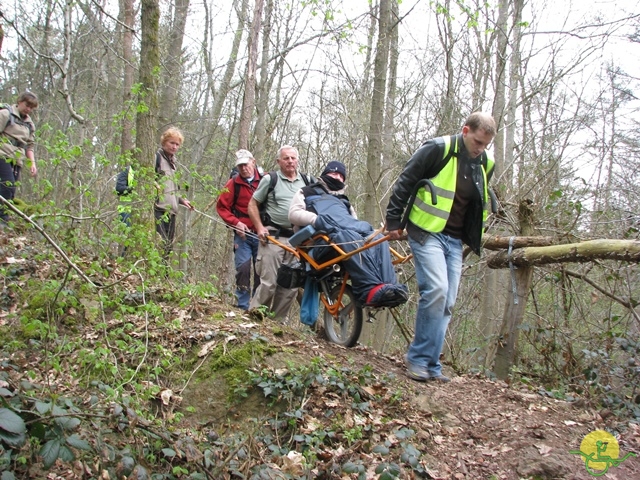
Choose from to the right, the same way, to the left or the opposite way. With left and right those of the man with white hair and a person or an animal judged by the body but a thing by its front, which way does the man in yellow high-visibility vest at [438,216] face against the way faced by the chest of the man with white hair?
the same way

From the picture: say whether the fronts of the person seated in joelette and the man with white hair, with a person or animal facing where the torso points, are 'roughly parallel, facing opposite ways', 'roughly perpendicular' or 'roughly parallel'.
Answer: roughly parallel

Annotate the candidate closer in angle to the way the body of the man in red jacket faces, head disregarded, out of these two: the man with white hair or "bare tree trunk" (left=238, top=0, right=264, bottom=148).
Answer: the man with white hair

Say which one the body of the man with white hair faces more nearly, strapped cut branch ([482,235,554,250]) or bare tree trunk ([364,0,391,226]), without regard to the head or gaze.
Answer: the strapped cut branch

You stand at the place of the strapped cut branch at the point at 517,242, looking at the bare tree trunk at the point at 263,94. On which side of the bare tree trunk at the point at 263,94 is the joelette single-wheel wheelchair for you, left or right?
left

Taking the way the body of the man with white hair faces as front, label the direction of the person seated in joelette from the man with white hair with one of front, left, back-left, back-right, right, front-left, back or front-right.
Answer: front

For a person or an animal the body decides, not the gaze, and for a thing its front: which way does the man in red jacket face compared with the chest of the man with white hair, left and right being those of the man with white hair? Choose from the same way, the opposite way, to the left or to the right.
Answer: the same way

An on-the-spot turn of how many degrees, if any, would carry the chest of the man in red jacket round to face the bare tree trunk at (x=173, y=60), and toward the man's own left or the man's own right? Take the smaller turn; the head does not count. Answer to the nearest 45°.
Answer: approximately 135° to the man's own left

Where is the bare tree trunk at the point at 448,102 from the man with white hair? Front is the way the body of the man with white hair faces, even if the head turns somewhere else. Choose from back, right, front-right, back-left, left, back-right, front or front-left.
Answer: left

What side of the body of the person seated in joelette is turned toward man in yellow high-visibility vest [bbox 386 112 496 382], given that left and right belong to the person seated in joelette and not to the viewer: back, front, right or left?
front

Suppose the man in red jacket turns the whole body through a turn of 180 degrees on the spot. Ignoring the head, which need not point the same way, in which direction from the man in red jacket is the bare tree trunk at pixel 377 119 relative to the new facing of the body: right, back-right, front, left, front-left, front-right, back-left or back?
right

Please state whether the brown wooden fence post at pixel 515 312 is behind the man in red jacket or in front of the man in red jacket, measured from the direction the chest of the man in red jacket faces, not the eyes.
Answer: in front

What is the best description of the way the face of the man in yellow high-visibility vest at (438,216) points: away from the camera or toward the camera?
toward the camera

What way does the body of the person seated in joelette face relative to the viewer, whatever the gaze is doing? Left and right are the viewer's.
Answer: facing the viewer and to the right of the viewer
